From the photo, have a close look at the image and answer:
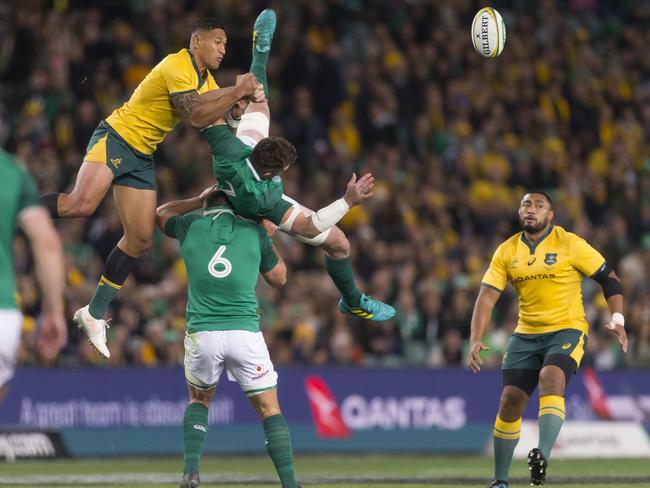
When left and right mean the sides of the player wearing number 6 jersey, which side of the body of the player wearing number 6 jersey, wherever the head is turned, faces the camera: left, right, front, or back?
back

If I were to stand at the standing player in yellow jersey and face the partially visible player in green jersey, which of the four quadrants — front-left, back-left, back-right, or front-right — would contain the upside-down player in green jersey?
front-right

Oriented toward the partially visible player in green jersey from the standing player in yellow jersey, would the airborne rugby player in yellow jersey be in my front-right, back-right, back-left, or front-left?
front-right

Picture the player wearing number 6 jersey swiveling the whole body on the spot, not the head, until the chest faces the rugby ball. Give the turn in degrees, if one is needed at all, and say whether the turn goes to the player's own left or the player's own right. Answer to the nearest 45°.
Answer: approximately 45° to the player's own right

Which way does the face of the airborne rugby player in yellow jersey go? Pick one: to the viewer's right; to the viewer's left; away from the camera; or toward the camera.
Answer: to the viewer's right

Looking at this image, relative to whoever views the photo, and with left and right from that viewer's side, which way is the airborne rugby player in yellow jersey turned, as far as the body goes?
facing the viewer and to the right of the viewer
